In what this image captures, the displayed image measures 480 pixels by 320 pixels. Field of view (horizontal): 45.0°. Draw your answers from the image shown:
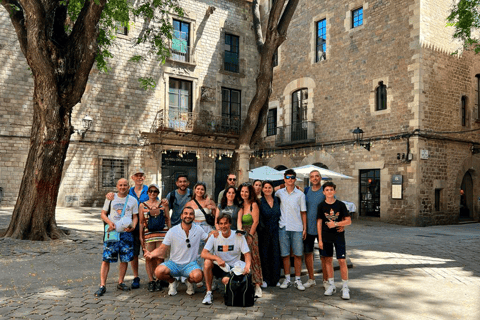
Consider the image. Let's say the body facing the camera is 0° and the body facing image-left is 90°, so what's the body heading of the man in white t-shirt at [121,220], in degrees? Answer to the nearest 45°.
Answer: approximately 0°

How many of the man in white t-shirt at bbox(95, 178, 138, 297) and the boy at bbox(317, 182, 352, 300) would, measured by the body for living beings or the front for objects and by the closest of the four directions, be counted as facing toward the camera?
2

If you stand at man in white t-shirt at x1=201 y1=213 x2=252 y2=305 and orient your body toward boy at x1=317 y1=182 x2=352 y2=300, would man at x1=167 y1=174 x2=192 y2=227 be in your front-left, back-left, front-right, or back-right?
back-left

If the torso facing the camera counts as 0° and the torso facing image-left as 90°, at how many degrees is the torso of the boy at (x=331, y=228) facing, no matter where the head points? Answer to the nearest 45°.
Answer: approximately 0°
